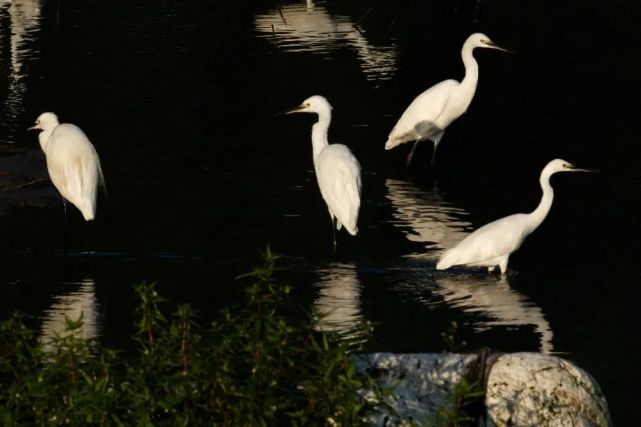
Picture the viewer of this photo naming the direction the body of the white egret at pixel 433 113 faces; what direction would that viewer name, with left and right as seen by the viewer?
facing to the right of the viewer

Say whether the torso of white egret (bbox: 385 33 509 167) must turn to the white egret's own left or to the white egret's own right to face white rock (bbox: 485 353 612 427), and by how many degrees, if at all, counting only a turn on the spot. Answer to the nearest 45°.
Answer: approximately 90° to the white egret's own right
